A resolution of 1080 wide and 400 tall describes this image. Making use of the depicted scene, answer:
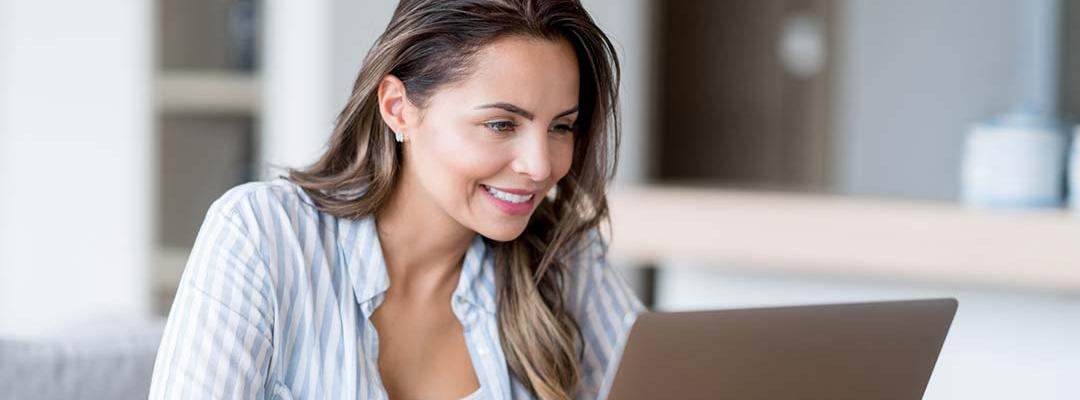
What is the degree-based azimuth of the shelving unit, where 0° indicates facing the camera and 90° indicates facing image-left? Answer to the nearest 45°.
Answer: approximately 0°

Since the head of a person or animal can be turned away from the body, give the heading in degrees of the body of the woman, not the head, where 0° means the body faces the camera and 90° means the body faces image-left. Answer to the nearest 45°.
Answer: approximately 315°

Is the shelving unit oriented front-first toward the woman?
yes

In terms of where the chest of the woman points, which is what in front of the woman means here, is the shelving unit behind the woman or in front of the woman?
behind

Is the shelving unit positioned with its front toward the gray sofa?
yes

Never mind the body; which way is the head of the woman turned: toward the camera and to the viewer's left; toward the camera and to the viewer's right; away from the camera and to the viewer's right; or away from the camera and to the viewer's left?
toward the camera and to the viewer's right
